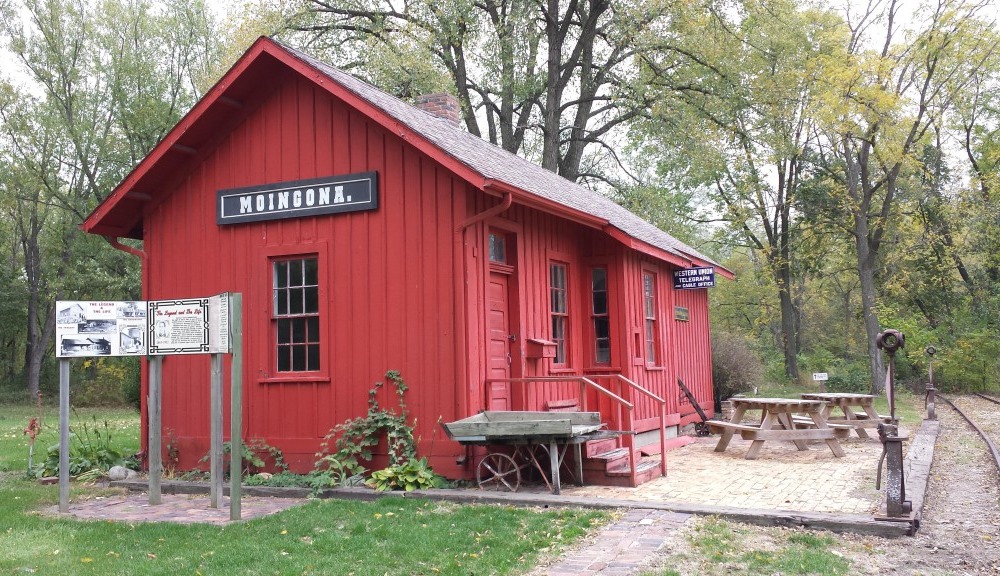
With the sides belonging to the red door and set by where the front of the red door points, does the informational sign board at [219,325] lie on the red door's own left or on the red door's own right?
on the red door's own right

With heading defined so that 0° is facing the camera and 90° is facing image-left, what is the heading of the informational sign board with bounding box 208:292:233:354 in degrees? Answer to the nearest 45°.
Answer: approximately 45°

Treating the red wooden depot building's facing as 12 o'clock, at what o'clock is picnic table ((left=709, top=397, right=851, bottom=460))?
The picnic table is roughly at 10 o'clock from the red wooden depot building.

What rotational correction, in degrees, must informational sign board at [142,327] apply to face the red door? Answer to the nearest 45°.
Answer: approximately 90° to its left

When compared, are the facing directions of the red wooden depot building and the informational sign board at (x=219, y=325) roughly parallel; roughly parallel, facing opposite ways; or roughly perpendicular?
roughly perpendicular

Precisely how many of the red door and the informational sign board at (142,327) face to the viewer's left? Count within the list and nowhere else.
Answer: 0

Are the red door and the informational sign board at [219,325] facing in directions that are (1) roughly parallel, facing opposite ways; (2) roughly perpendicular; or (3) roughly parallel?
roughly perpendicular

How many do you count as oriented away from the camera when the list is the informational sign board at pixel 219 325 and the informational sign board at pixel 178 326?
0

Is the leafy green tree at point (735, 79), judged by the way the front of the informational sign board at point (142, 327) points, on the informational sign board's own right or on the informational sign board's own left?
on the informational sign board's own left

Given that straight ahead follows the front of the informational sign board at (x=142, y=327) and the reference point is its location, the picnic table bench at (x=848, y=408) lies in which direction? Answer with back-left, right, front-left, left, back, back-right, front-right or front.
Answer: left

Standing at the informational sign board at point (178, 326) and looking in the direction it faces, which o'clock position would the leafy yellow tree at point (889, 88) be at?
The leafy yellow tree is roughly at 8 o'clock from the informational sign board.

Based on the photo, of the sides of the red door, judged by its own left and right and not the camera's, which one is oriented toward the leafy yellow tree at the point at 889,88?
left
